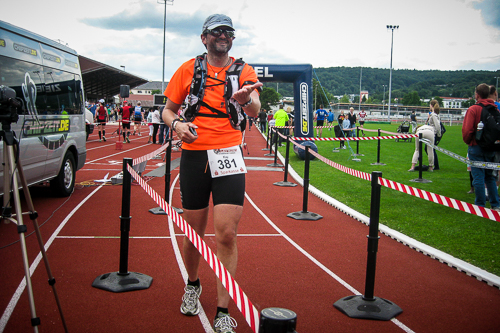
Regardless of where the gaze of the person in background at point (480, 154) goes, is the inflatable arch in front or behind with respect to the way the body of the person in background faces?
in front

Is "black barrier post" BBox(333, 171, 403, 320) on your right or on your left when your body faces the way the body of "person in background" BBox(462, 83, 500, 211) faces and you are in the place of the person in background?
on your left

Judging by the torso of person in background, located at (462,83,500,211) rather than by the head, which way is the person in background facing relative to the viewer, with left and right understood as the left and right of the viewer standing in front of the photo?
facing away from the viewer and to the left of the viewer

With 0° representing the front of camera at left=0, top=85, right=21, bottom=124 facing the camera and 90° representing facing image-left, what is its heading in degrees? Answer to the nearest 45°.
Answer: approximately 270°

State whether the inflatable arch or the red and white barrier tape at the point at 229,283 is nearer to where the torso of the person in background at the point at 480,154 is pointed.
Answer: the inflatable arch

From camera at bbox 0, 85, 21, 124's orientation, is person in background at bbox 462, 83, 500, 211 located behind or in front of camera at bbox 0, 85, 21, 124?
in front

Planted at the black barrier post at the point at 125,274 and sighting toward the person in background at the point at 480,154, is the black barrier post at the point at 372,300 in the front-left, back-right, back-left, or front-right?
front-right

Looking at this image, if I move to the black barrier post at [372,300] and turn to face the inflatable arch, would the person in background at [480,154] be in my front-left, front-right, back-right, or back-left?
front-right

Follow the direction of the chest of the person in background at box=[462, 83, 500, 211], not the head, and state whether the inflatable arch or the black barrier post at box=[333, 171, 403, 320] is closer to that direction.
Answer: the inflatable arch
